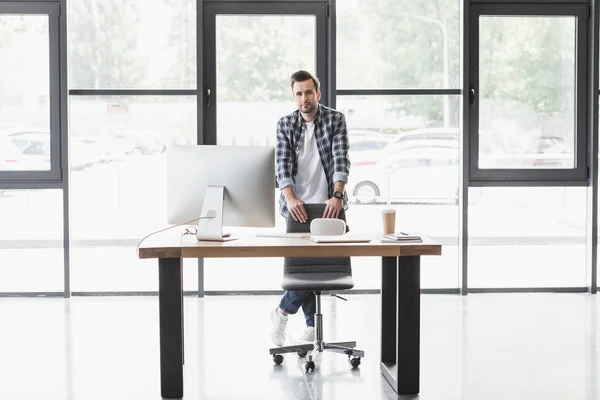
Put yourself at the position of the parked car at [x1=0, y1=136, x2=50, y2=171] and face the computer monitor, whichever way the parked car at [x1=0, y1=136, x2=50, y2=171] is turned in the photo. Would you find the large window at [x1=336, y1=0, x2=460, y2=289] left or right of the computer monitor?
left

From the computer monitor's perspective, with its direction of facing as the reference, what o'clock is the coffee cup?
The coffee cup is roughly at 3 o'clock from the computer monitor.

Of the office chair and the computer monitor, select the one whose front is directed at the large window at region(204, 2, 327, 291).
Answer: the computer monitor

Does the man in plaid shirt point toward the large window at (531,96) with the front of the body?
no

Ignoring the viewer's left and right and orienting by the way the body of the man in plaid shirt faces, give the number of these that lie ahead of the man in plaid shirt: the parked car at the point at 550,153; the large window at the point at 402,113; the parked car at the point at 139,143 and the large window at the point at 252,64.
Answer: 0

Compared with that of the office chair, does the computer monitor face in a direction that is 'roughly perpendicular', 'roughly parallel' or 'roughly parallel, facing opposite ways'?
roughly parallel, facing opposite ways

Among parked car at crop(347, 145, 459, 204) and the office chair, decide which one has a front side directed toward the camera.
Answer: the office chair

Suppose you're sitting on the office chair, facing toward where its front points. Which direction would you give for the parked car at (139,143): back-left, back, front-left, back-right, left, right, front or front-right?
back-right

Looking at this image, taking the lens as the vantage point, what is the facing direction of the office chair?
facing the viewer

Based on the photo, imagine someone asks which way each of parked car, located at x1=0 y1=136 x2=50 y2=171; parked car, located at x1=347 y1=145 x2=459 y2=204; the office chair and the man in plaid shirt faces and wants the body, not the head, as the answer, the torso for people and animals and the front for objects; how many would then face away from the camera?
0

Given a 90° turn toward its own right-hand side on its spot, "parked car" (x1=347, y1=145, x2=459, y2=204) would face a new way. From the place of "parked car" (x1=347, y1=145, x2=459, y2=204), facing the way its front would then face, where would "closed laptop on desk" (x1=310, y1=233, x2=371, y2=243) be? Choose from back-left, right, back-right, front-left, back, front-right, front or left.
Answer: back

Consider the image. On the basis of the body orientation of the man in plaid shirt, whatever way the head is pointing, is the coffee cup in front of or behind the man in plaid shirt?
in front

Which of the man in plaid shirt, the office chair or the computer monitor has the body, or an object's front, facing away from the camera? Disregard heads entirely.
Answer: the computer monitor

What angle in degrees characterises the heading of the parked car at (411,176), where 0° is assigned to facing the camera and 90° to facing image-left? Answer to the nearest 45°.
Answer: approximately 90°

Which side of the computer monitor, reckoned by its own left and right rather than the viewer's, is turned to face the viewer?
back

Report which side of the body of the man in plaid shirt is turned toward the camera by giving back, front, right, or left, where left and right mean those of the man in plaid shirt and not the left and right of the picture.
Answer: front
